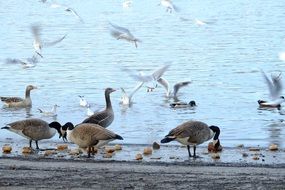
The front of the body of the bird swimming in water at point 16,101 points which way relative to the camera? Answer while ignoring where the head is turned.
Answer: to the viewer's right

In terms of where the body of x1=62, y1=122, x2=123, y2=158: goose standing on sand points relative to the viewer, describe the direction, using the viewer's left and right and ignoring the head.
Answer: facing to the left of the viewer

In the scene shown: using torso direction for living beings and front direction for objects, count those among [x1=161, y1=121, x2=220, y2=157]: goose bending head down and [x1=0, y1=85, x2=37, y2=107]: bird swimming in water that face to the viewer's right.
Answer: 2

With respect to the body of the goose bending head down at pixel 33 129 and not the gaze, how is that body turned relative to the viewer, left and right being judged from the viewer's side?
facing to the right of the viewer

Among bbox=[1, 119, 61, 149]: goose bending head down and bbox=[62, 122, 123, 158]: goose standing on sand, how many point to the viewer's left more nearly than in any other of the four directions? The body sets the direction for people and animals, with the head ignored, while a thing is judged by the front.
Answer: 1

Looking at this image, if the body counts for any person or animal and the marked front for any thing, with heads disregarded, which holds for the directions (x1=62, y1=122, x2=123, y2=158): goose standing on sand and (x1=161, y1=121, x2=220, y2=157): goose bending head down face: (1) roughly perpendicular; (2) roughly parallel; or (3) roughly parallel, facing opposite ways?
roughly parallel, facing opposite ways

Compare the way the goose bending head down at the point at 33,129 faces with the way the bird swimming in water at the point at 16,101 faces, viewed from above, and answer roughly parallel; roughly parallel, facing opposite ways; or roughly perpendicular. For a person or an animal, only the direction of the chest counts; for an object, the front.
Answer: roughly parallel

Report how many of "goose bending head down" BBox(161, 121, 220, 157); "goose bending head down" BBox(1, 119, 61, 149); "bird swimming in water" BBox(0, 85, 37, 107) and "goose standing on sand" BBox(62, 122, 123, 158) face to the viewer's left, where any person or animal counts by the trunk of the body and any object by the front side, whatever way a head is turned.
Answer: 1

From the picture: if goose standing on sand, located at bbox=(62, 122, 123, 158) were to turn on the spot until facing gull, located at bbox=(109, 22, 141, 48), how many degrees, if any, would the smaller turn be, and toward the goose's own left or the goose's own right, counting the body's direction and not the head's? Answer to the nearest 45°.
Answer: approximately 90° to the goose's own right

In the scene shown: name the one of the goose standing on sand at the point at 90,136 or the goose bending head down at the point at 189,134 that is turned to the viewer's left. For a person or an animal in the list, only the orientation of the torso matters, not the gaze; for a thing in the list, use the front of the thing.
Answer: the goose standing on sand

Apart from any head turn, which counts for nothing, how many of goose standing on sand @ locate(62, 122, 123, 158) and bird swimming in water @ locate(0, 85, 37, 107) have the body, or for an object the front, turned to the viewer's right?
1

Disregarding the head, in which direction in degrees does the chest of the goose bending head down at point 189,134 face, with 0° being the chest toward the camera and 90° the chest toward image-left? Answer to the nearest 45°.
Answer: approximately 270°

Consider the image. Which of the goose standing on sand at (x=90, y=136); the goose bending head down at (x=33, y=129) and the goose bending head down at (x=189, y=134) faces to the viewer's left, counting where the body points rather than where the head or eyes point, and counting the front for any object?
the goose standing on sand

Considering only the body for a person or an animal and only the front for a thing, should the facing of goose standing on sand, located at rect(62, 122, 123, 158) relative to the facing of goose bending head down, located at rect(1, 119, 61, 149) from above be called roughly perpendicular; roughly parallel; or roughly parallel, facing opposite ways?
roughly parallel, facing opposite ways

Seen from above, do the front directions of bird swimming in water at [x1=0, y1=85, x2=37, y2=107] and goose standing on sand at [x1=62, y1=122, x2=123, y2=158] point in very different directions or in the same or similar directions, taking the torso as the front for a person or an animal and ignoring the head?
very different directions

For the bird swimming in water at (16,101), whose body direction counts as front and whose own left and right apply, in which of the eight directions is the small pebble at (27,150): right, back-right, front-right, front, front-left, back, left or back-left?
right
